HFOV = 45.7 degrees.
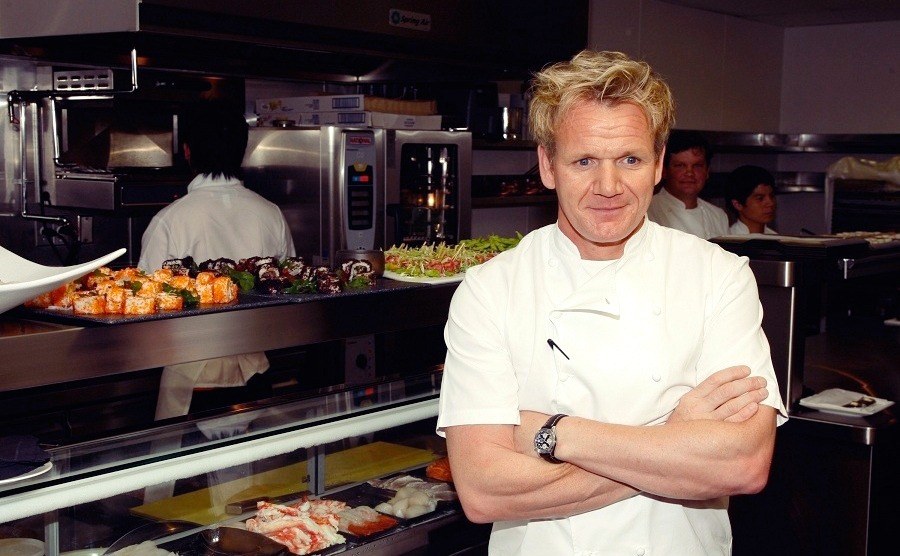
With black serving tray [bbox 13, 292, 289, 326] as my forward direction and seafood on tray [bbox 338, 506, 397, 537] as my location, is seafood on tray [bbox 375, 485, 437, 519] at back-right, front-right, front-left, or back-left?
back-right

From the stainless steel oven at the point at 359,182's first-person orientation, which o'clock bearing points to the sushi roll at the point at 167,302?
The sushi roll is roughly at 2 o'clock from the stainless steel oven.

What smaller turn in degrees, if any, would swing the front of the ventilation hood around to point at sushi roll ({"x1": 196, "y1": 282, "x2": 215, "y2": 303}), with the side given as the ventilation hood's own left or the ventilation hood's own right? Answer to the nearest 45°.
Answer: approximately 45° to the ventilation hood's own right

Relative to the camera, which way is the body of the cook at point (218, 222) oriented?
away from the camera

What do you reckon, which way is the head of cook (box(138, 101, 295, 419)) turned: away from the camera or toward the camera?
away from the camera

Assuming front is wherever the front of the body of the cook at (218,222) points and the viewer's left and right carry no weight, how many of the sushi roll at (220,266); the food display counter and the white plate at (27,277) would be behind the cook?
3

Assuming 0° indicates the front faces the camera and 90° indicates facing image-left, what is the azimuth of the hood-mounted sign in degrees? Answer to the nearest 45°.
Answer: approximately 315°

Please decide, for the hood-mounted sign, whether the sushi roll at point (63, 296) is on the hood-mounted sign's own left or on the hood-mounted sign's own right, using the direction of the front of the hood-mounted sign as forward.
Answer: on the hood-mounted sign's own right
